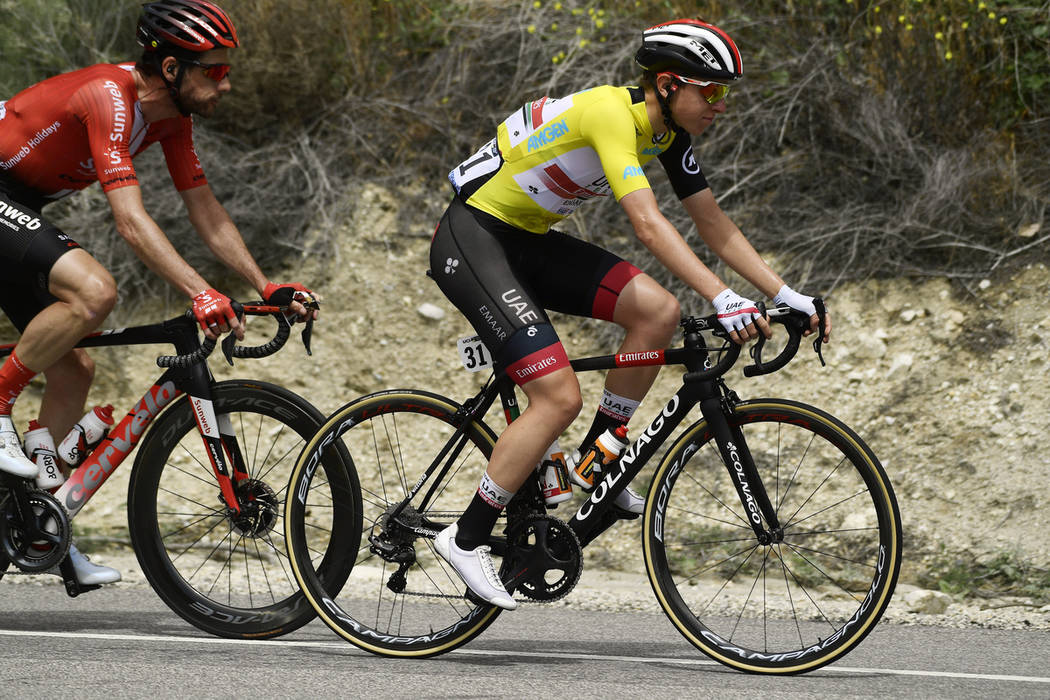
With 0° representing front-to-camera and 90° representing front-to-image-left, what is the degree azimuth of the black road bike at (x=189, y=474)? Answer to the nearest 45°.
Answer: approximately 270°

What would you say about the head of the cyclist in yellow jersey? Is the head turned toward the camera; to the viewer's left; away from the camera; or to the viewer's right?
to the viewer's right

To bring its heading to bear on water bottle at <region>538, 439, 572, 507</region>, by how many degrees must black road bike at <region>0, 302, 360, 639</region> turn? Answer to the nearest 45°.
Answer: approximately 45° to its right

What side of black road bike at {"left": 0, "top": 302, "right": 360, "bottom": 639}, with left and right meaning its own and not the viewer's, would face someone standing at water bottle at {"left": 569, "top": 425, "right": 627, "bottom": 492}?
front

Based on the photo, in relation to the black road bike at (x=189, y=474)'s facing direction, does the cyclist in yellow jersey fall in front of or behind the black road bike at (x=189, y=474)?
in front

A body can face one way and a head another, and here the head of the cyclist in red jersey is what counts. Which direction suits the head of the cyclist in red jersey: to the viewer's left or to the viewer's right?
to the viewer's right
